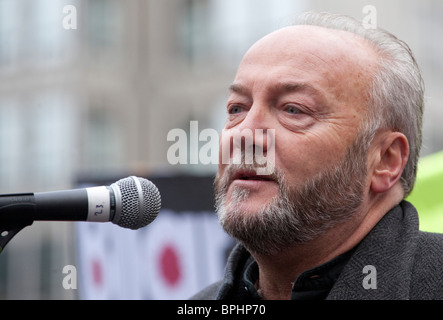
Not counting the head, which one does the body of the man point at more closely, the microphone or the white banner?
the microphone

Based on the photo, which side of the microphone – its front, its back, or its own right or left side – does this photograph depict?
right

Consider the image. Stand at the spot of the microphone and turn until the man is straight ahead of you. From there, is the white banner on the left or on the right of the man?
left

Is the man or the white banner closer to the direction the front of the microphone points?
the man

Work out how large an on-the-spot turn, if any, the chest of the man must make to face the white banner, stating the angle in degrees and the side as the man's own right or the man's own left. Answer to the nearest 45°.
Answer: approximately 135° to the man's own right

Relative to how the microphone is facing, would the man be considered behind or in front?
in front

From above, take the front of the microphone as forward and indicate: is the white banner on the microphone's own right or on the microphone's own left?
on the microphone's own left

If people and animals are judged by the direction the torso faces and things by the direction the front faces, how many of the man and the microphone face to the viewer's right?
1

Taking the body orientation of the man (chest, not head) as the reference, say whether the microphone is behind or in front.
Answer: in front
